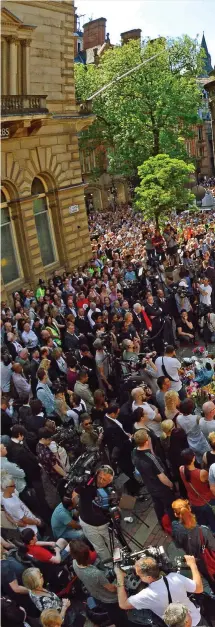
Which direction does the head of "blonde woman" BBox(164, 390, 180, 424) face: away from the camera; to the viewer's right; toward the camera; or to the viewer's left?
away from the camera

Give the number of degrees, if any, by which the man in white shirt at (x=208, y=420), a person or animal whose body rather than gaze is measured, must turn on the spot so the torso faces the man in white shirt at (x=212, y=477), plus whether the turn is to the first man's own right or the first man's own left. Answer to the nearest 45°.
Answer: approximately 135° to the first man's own right

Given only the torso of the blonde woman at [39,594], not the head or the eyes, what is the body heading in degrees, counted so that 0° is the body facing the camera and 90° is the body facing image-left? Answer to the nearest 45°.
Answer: approximately 225°

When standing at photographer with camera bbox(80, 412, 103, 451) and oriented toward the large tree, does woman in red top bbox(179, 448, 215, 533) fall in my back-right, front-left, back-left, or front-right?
back-right

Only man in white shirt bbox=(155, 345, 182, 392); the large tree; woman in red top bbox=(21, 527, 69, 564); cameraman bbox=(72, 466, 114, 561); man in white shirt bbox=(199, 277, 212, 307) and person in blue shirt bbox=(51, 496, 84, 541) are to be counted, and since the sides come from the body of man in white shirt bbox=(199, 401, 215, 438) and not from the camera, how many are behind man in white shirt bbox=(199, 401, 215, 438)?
3

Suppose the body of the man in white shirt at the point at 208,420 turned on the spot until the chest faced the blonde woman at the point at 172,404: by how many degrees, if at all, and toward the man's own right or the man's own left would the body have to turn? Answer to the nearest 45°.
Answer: approximately 90° to the man's own left

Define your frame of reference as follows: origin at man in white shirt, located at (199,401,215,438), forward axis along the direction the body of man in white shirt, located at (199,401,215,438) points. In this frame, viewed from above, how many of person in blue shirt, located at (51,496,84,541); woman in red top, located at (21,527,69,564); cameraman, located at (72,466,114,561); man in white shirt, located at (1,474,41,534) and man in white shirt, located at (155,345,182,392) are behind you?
4

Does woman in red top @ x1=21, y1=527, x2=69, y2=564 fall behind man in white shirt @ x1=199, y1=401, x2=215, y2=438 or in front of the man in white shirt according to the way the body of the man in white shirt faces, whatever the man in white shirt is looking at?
behind

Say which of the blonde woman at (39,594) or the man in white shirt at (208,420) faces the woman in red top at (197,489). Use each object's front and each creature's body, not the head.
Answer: the blonde woman

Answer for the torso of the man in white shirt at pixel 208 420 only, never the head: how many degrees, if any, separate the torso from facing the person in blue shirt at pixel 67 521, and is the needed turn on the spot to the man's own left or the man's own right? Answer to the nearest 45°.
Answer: approximately 180°
